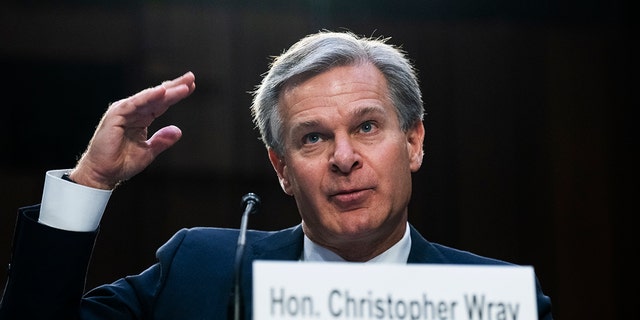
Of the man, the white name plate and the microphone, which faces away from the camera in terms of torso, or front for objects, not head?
the microphone

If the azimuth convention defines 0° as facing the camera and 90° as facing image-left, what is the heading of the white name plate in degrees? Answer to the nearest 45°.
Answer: approximately 0°

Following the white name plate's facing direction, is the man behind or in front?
behind

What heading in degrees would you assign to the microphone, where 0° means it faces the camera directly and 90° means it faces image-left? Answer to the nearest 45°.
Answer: approximately 180°

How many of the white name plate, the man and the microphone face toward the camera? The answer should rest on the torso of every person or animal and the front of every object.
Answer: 2
